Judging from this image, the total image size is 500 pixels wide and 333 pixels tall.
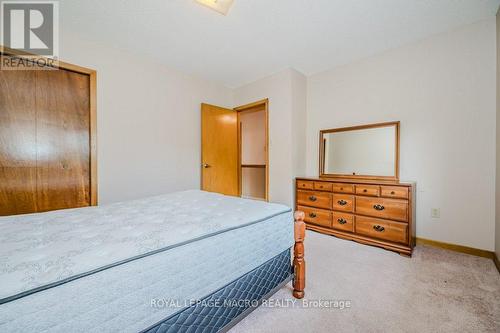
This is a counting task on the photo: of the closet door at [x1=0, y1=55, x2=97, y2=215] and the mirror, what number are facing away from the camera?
0

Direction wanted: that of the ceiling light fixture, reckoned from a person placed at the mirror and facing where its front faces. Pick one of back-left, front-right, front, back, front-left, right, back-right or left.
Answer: front

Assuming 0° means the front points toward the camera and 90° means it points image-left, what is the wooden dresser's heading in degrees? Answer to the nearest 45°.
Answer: approximately 45°

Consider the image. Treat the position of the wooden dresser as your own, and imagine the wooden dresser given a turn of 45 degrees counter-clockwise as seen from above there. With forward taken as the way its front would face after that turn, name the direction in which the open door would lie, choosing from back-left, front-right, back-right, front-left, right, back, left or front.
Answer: right

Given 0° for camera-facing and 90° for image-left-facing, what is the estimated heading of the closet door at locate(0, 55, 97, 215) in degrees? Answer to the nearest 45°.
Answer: approximately 315°

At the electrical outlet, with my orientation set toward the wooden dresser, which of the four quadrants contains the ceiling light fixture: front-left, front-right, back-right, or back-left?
front-left

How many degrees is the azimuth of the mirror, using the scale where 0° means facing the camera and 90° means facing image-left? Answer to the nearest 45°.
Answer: approximately 45°

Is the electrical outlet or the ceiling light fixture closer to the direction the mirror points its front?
the ceiling light fixture

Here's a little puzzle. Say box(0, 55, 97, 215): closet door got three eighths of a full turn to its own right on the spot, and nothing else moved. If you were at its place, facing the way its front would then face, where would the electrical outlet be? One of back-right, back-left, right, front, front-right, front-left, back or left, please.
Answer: back-left

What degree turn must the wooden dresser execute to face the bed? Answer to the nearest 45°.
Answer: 0° — it already faces it

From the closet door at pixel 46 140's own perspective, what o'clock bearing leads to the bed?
The bed is roughly at 1 o'clock from the closet door.

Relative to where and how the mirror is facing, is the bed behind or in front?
in front

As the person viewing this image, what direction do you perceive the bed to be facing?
facing away from the viewer and to the right of the viewer

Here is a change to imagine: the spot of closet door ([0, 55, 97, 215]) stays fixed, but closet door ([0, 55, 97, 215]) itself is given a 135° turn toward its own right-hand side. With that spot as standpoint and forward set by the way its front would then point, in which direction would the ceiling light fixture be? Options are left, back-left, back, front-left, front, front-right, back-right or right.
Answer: back-left

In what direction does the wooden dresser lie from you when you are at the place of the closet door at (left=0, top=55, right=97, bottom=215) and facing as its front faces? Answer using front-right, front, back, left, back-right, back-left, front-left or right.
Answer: front

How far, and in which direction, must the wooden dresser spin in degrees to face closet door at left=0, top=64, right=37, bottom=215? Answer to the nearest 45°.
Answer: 0° — it already faces it

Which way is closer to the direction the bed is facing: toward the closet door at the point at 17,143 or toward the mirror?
the mirror

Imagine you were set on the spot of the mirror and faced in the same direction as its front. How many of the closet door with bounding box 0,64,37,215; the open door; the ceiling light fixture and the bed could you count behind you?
0

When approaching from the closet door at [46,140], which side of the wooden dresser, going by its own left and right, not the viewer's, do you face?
front

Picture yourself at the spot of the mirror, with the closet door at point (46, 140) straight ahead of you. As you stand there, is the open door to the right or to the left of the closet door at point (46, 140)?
right
